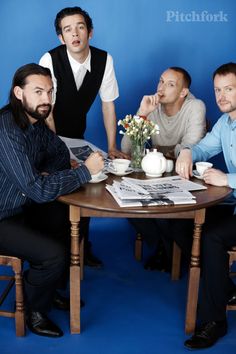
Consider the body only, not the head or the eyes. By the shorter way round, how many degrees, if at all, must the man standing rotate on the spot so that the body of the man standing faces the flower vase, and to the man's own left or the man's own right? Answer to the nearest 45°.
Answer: approximately 45° to the man's own left

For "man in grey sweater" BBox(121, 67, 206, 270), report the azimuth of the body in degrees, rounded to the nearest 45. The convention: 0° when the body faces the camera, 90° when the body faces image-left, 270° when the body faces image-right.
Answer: approximately 45°

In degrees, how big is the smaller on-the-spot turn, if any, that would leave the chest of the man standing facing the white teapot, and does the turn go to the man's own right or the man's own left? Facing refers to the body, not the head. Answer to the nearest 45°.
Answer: approximately 45° to the man's own left

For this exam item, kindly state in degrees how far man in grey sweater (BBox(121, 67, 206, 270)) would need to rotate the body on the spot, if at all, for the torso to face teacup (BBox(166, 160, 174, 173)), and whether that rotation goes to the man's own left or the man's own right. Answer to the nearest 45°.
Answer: approximately 45° to the man's own left

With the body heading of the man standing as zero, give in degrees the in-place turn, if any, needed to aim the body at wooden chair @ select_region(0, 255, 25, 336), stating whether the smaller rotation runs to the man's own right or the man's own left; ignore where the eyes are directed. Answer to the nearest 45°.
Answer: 0° — they already face it

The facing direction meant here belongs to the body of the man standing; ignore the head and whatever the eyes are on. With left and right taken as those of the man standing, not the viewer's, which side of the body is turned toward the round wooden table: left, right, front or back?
front

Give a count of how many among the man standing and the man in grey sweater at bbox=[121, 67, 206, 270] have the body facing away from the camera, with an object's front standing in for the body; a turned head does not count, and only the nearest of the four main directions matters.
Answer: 0

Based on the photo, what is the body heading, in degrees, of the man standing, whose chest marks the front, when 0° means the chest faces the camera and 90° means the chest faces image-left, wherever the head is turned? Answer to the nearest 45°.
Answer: approximately 0°

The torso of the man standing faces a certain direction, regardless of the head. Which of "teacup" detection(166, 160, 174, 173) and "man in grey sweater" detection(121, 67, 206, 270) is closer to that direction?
the teacup

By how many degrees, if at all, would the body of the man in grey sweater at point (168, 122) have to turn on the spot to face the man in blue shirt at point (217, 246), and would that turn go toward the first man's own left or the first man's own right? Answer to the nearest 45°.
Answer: approximately 45° to the first man's own left
